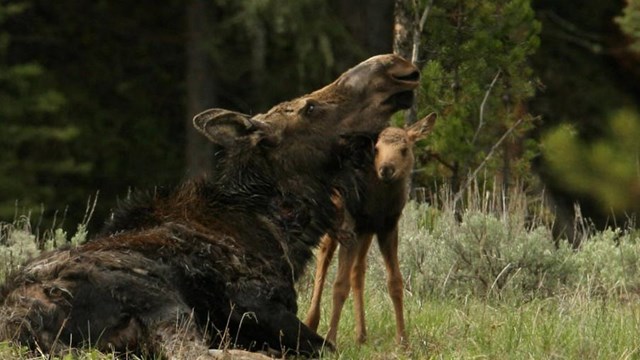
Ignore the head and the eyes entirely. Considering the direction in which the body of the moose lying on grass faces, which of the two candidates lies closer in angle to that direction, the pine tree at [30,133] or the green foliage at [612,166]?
the green foliage

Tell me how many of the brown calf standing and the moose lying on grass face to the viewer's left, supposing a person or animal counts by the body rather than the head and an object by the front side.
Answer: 0

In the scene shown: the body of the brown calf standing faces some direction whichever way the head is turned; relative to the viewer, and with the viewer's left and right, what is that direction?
facing the viewer and to the right of the viewer

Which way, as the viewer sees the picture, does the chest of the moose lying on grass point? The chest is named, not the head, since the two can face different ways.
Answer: to the viewer's right

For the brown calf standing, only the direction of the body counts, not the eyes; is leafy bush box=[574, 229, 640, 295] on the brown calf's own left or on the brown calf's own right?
on the brown calf's own left

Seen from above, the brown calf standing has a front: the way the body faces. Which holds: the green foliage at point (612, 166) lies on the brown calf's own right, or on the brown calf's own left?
on the brown calf's own left
